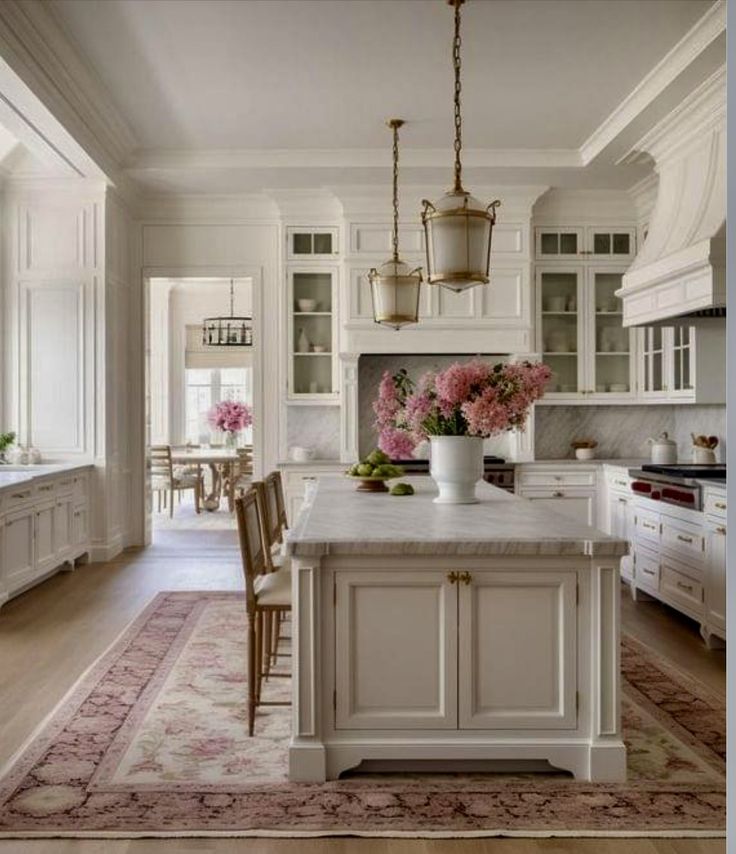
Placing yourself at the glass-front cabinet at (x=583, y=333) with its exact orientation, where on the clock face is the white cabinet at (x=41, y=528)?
The white cabinet is roughly at 2 o'clock from the glass-front cabinet.

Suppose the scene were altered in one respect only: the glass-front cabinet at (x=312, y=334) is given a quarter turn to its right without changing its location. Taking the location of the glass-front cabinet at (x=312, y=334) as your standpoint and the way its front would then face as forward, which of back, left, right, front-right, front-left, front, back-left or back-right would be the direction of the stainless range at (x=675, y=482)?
back-left

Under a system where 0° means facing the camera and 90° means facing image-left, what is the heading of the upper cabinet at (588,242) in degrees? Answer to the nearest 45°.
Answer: approximately 0°

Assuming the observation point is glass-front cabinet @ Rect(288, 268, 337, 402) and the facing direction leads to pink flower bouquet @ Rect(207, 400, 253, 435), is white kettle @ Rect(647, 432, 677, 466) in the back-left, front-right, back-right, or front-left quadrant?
back-right

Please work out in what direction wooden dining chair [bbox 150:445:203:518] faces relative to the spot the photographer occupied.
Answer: facing away from the viewer and to the right of the viewer

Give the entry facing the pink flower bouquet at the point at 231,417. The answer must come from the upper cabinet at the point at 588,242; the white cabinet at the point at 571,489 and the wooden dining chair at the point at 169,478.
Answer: the wooden dining chair

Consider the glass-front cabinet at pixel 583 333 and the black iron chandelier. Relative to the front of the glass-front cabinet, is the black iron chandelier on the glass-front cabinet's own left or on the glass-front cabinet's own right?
on the glass-front cabinet's own right
